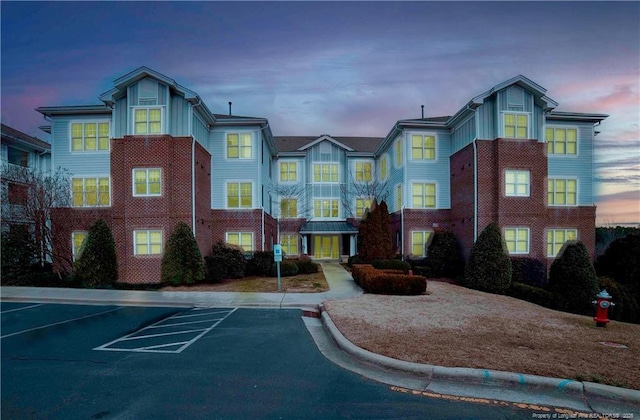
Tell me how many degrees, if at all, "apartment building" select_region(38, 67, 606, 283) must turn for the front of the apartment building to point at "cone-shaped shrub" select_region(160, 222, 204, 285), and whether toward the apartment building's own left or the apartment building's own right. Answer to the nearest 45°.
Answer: approximately 45° to the apartment building's own right

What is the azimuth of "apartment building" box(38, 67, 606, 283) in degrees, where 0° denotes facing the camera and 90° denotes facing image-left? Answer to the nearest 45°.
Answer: approximately 0°

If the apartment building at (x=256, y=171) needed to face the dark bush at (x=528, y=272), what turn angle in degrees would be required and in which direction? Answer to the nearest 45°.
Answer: approximately 90° to its left

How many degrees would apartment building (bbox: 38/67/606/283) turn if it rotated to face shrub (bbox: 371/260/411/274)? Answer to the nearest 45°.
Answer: approximately 90° to its left

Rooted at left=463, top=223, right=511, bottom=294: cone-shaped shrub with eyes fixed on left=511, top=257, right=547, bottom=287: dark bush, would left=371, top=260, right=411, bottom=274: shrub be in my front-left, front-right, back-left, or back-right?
back-left
